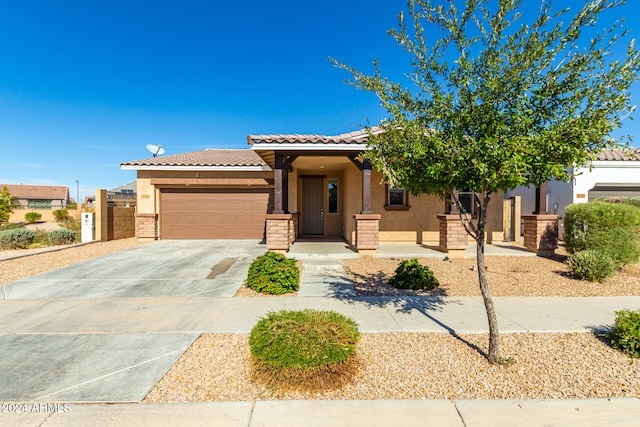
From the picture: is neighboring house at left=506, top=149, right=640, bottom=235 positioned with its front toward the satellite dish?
no

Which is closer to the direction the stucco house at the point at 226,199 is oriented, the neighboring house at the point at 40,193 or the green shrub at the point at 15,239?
the green shrub

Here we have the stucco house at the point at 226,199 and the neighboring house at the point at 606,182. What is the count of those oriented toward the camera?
2

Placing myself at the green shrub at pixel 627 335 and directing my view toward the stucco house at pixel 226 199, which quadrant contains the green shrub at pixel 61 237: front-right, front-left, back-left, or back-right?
front-left

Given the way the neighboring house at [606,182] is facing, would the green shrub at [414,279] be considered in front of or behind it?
in front

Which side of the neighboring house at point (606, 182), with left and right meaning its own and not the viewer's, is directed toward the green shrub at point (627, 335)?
front

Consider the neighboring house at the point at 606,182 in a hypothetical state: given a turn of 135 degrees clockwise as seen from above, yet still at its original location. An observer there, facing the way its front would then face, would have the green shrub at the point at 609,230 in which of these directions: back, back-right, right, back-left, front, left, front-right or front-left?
back-left

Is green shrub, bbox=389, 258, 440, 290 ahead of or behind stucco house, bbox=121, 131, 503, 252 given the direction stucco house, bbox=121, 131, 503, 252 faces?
ahead

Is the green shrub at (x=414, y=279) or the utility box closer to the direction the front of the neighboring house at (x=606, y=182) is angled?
the green shrub

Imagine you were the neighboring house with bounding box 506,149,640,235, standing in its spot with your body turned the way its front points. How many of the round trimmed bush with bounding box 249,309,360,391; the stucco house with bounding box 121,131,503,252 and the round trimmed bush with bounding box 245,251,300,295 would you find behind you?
0

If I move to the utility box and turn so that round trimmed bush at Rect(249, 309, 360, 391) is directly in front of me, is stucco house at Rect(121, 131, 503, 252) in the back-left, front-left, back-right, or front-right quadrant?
front-left

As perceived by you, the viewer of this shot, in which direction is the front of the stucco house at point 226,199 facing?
facing the viewer

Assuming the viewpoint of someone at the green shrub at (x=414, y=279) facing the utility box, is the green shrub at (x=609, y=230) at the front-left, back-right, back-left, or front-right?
back-right

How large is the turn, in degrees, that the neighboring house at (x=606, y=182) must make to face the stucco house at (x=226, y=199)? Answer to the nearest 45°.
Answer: approximately 45° to its right

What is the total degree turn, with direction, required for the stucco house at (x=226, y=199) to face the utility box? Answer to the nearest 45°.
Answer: approximately 90° to its right
